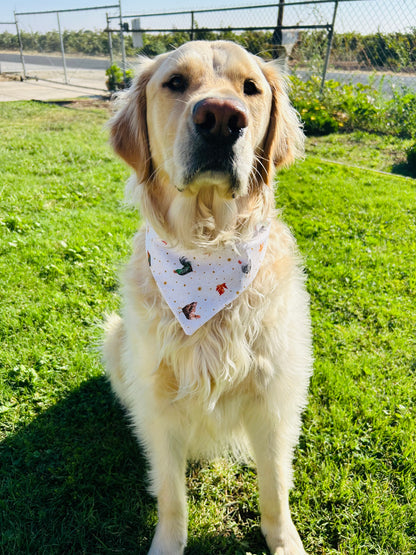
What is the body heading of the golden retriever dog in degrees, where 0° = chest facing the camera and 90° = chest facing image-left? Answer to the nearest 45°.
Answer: approximately 0°

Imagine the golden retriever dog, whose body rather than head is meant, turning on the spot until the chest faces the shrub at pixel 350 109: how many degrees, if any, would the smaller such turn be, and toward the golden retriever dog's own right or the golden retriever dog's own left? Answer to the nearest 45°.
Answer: approximately 180°
